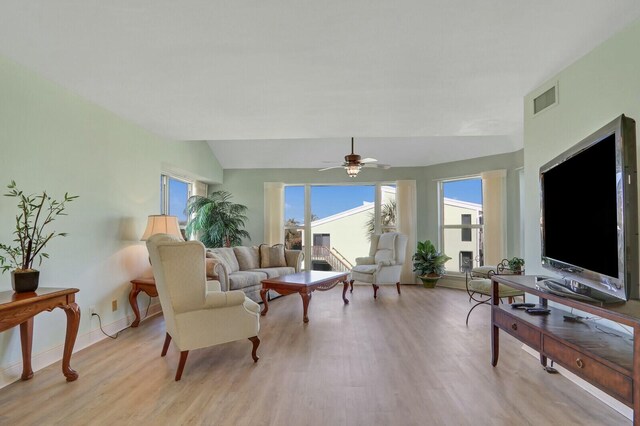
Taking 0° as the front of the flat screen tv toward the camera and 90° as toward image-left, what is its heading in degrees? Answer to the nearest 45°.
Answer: approximately 45°

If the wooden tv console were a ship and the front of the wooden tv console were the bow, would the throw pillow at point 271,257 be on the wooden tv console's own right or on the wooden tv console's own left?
on the wooden tv console's own right

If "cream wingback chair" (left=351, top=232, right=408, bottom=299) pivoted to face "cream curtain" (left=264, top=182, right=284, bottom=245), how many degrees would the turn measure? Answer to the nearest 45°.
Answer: approximately 45° to its right

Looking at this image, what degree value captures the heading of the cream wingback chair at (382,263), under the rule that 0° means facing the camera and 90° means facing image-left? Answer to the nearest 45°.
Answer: approximately 45°

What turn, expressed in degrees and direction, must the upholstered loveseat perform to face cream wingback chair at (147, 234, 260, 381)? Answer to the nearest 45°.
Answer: approximately 45° to its right

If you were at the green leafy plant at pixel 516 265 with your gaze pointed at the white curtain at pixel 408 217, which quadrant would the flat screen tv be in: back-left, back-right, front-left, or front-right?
back-left

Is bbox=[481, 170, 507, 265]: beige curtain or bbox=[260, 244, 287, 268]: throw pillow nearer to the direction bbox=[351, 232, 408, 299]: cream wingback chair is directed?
the throw pillow
